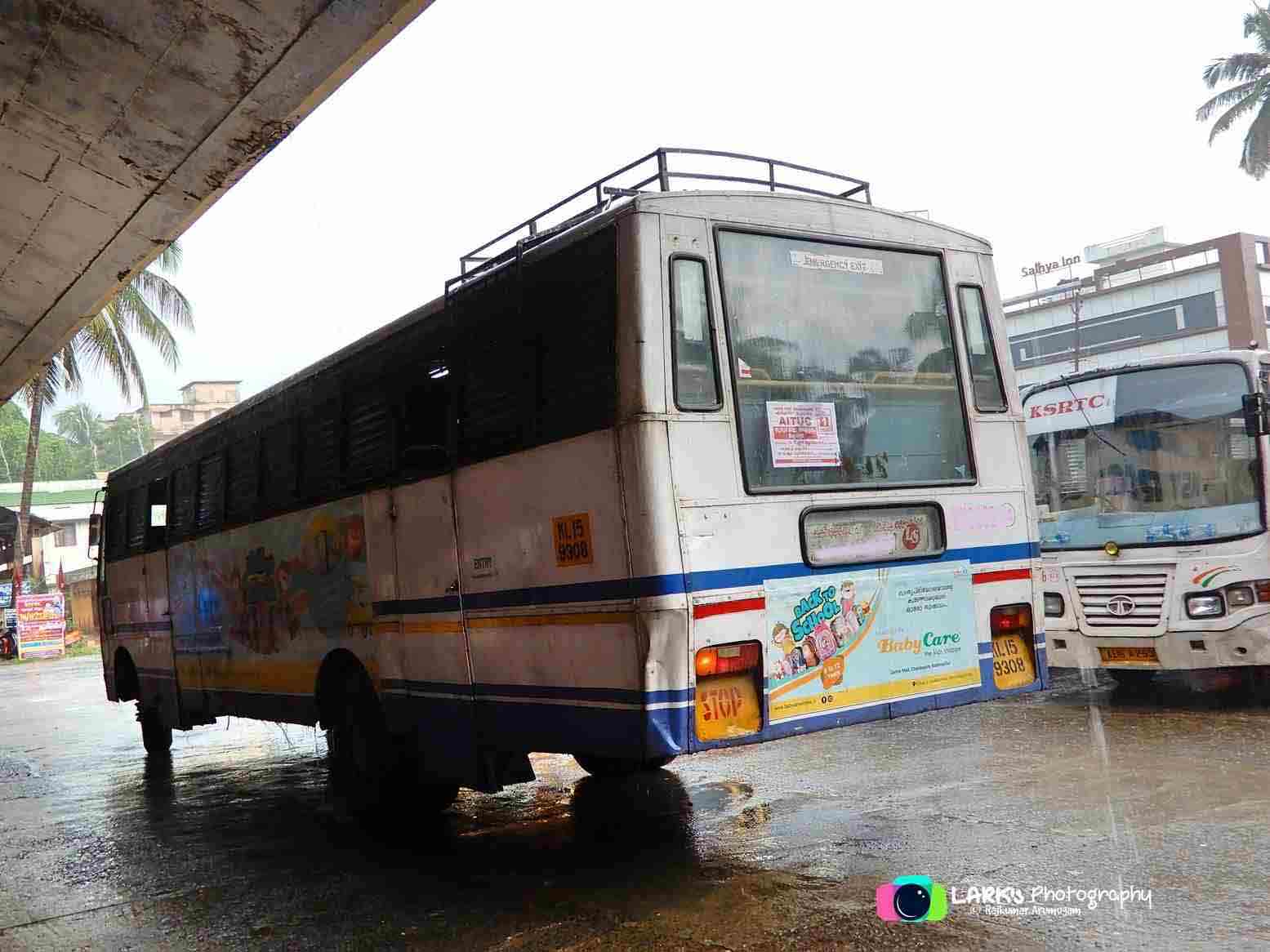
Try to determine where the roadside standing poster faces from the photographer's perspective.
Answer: facing the viewer

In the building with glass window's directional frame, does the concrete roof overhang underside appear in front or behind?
in front

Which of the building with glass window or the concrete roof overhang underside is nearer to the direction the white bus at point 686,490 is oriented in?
the concrete roof overhang underside

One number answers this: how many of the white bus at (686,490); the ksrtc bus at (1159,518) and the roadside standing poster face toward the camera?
2

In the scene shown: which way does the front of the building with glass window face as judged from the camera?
facing the viewer and to the left of the viewer

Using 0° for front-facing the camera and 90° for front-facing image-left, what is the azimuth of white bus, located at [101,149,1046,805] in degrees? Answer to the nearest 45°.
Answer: approximately 135°

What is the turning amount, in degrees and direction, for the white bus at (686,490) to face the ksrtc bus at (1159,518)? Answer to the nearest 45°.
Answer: approximately 90° to its right

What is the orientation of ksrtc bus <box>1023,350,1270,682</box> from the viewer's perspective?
toward the camera

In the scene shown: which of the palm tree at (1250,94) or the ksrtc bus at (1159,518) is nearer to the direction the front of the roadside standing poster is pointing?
the ksrtc bus

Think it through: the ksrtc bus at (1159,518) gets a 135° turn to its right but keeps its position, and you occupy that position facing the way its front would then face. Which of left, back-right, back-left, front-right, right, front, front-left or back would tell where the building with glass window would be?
front-right

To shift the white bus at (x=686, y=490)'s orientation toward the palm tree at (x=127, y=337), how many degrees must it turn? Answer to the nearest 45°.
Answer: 0° — it already faces it

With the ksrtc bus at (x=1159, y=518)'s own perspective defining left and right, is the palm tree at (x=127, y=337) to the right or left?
on its right

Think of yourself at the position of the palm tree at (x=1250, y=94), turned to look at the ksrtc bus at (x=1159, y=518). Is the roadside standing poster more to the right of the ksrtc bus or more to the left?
right

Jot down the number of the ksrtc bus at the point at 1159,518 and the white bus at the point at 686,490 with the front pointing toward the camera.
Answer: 1
